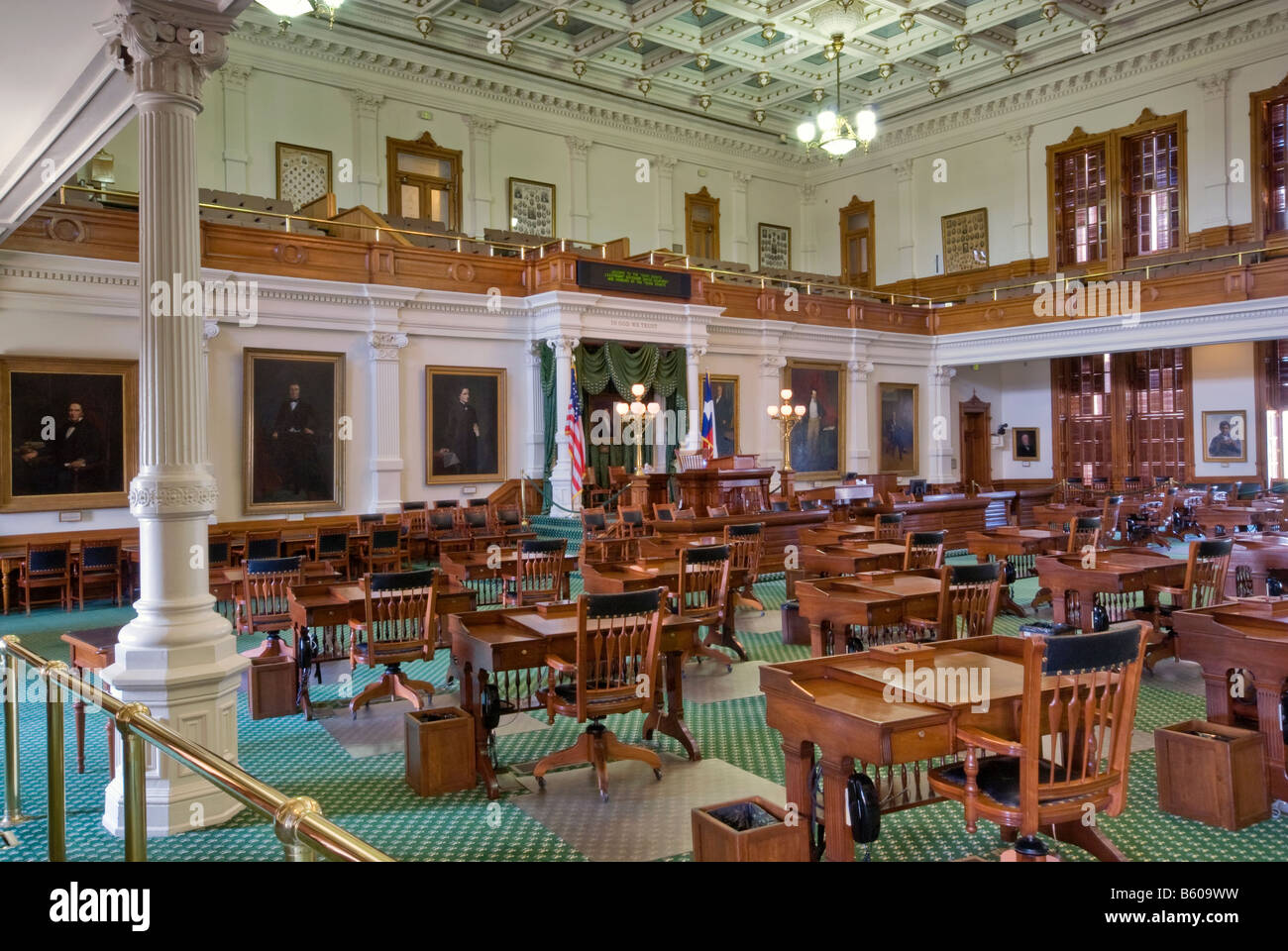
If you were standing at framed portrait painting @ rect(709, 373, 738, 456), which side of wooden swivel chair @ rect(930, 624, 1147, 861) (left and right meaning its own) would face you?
front

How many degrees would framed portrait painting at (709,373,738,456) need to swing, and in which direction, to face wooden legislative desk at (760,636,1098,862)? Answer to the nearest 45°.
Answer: approximately 45° to its right

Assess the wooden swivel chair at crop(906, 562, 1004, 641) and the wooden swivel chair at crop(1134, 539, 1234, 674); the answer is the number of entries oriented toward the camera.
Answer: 0

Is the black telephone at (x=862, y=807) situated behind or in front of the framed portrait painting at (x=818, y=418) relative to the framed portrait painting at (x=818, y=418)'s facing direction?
in front

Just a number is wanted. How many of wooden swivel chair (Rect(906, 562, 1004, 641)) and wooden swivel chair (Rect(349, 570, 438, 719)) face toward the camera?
0

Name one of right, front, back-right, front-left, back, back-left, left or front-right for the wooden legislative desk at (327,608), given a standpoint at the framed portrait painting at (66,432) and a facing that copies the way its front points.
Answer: front

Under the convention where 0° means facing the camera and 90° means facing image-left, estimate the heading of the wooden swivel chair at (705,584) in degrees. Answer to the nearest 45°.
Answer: approximately 135°

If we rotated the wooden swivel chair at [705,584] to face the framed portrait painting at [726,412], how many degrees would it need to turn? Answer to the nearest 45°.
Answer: approximately 45° to its right

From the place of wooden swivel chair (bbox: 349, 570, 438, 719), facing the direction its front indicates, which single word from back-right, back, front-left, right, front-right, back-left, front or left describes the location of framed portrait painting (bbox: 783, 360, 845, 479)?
right

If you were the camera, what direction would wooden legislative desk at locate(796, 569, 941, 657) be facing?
facing the viewer and to the right of the viewer

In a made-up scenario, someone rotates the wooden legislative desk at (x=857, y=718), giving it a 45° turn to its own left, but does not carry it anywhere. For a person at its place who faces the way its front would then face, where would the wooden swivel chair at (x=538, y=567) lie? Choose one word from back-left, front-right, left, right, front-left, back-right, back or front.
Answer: back-left

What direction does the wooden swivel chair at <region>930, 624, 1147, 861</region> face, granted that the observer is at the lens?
facing away from the viewer and to the left of the viewer

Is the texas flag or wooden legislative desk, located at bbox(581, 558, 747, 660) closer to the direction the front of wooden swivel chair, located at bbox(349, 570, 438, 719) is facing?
the texas flag

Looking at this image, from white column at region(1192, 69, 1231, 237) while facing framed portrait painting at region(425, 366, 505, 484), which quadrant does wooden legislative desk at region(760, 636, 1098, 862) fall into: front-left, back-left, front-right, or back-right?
front-left

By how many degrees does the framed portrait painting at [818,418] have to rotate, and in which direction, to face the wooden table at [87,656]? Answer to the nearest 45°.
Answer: approximately 45° to its right

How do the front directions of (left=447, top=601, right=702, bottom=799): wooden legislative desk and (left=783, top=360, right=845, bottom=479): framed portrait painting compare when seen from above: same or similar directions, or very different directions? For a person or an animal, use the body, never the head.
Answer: same or similar directions

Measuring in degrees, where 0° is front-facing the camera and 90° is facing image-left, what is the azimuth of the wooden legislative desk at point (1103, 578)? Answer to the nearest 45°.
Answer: approximately 315°

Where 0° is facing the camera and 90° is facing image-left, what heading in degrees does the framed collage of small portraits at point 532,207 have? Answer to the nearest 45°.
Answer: approximately 315°
